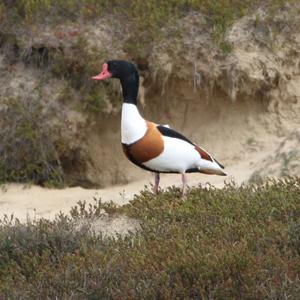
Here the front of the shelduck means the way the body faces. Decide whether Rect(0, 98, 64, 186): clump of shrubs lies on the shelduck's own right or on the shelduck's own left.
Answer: on the shelduck's own right

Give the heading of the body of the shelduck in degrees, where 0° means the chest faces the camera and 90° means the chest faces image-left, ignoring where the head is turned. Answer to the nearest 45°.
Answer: approximately 90°
